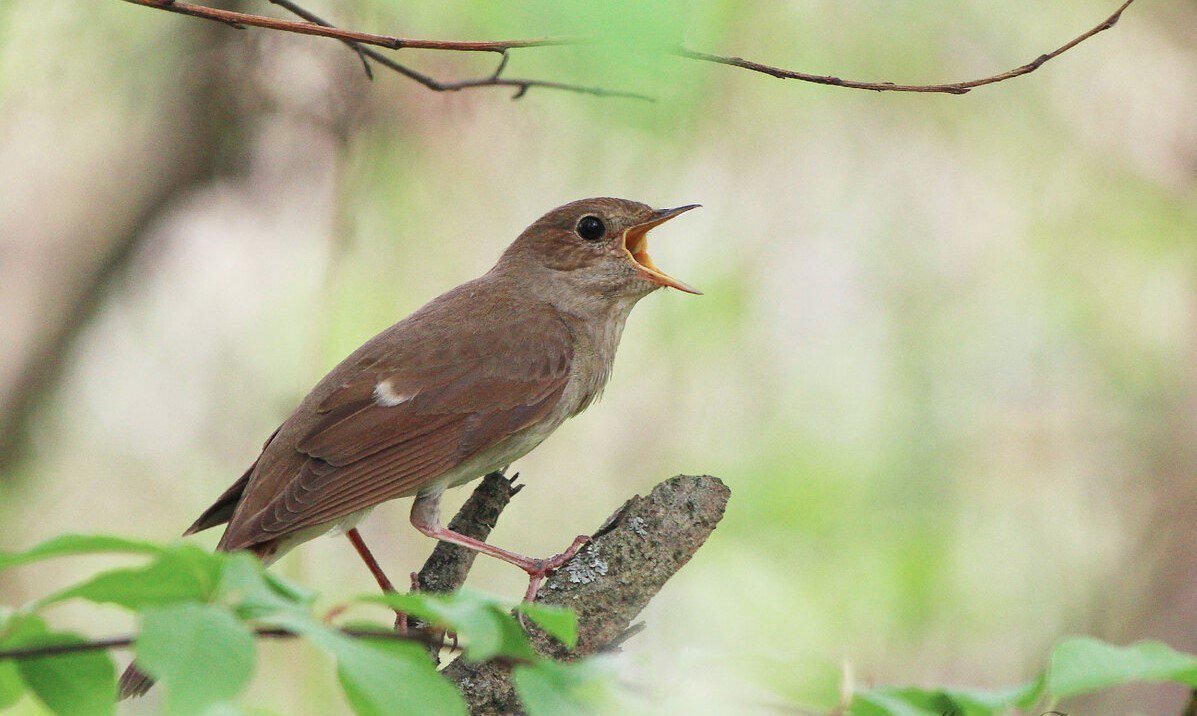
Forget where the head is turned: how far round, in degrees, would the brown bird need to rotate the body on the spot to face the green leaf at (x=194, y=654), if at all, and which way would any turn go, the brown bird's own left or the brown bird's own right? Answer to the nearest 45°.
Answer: approximately 90° to the brown bird's own right

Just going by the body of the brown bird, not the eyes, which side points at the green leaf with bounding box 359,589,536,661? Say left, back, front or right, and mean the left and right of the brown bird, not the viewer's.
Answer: right

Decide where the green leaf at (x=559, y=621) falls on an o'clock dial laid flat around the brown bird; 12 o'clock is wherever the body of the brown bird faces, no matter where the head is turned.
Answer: The green leaf is roughly at 3 o'clock from the brown bird.

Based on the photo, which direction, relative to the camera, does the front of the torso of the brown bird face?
to the viewer's right

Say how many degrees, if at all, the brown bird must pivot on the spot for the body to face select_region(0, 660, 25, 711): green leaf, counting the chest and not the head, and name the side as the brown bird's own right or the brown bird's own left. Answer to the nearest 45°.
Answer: approximately 90° to the brown bird's own right

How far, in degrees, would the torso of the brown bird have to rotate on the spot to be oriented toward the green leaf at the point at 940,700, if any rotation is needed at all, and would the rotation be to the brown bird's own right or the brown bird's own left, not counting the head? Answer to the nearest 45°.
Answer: approximately 90° to the brown bird's own right

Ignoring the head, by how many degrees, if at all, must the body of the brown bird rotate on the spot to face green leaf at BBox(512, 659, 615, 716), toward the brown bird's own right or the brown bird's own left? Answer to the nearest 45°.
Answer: approximately 90° to the brown bird's own right

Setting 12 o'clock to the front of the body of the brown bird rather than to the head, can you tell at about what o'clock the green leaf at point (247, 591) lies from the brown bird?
The green leaf is roughly at 5 o'clock from the brown bird.
